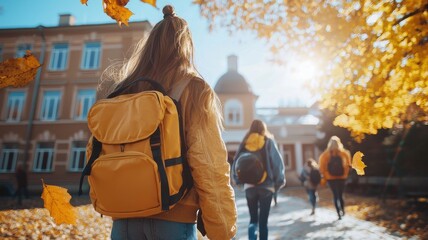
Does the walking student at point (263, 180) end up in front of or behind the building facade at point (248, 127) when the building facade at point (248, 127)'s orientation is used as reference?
in front

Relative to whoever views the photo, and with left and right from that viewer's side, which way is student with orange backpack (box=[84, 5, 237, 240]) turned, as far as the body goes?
facing away from the viewer and to the right of the viewer

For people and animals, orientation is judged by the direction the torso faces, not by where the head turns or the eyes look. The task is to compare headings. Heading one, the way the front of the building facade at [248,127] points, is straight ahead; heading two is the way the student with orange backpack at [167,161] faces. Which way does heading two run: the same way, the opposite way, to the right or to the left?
the opposite way

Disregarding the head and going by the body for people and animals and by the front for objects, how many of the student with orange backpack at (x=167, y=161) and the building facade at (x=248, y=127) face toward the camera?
1

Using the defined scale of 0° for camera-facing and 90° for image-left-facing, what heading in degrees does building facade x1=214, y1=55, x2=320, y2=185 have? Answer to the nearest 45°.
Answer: approximately 0°

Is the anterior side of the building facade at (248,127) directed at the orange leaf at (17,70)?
yes

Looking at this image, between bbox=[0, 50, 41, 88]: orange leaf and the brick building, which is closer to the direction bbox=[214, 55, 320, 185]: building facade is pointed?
the orange leaf

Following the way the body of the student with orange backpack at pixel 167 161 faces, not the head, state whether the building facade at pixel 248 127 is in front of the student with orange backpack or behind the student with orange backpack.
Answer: in front

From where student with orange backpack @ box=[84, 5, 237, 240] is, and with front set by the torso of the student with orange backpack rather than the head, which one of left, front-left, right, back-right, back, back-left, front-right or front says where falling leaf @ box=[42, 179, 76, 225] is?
left

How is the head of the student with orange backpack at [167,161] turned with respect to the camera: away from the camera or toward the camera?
away from the camera

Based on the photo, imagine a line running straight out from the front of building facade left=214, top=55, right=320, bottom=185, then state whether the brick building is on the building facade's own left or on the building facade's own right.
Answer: on the building facade's own right

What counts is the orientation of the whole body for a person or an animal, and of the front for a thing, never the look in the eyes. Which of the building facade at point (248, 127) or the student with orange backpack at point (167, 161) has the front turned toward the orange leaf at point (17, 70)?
the building facade

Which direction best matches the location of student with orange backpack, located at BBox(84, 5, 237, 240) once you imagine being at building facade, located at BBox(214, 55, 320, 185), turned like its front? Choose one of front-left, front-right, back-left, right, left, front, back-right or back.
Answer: front

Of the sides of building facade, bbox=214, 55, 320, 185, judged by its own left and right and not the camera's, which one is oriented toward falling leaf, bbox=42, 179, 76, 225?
front
